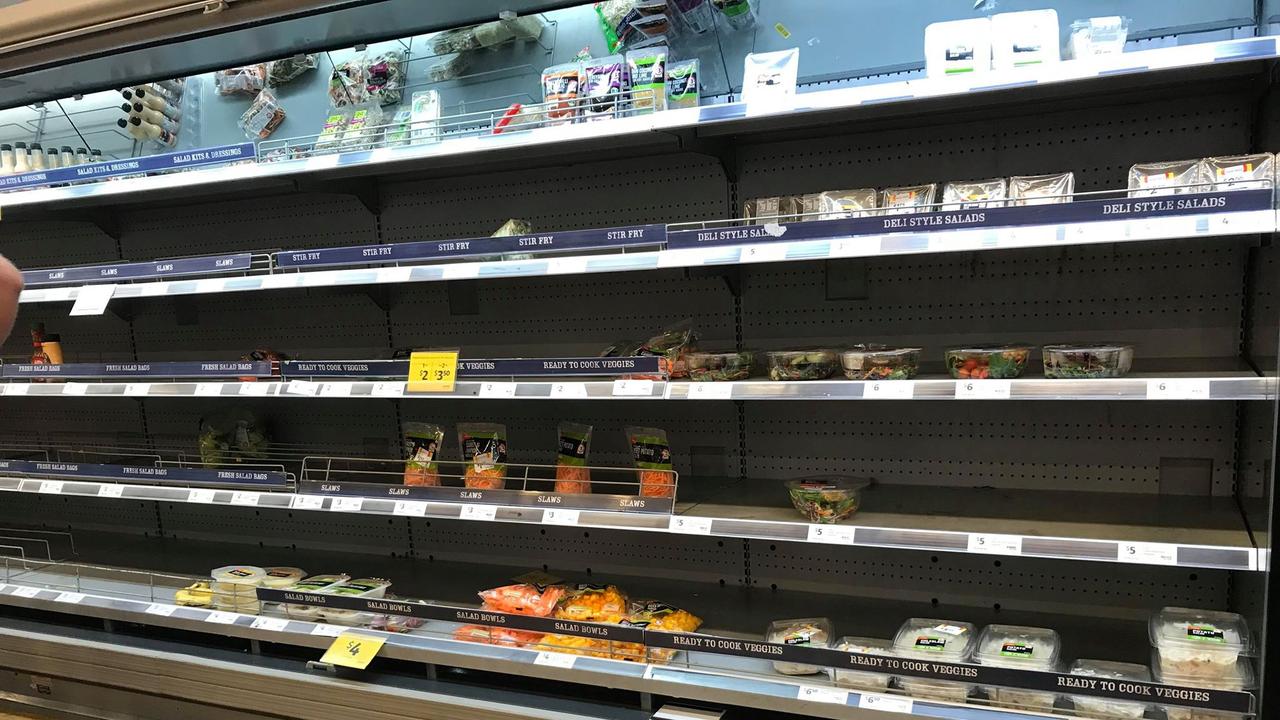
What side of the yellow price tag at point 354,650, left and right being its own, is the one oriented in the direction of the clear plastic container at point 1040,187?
left

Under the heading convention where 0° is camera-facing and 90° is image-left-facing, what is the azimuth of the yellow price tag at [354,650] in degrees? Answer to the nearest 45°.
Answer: approximately 45°

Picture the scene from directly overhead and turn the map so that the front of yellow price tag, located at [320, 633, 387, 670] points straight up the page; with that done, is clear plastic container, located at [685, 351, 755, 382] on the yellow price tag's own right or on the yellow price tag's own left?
on the yellow price tag's own left

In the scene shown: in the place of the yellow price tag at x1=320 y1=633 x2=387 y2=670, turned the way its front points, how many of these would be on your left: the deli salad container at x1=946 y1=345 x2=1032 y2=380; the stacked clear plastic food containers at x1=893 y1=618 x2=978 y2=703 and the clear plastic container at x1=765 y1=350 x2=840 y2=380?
3

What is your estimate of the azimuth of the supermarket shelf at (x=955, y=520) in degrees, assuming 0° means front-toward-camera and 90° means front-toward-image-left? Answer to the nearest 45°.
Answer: approximately 45°
